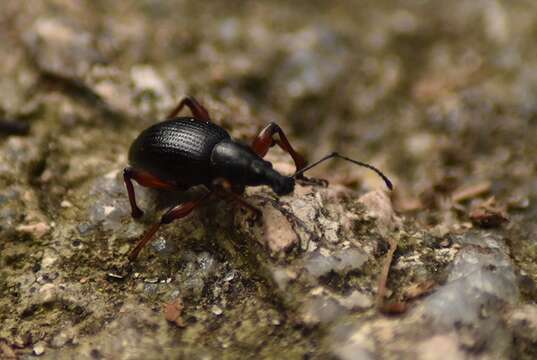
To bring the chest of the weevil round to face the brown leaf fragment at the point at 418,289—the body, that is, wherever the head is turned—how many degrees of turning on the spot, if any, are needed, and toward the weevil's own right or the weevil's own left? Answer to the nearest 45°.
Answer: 0° — it already faces it

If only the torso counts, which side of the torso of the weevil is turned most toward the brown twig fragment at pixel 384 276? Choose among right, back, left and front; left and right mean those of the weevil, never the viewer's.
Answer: front

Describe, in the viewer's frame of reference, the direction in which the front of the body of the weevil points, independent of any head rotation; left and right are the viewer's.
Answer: facing the viewer and to the right of the viewer

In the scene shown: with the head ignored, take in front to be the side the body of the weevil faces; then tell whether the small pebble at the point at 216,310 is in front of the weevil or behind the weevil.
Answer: in front

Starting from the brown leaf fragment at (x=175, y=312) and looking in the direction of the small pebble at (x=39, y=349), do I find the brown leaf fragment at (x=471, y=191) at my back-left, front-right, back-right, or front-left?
back-right
